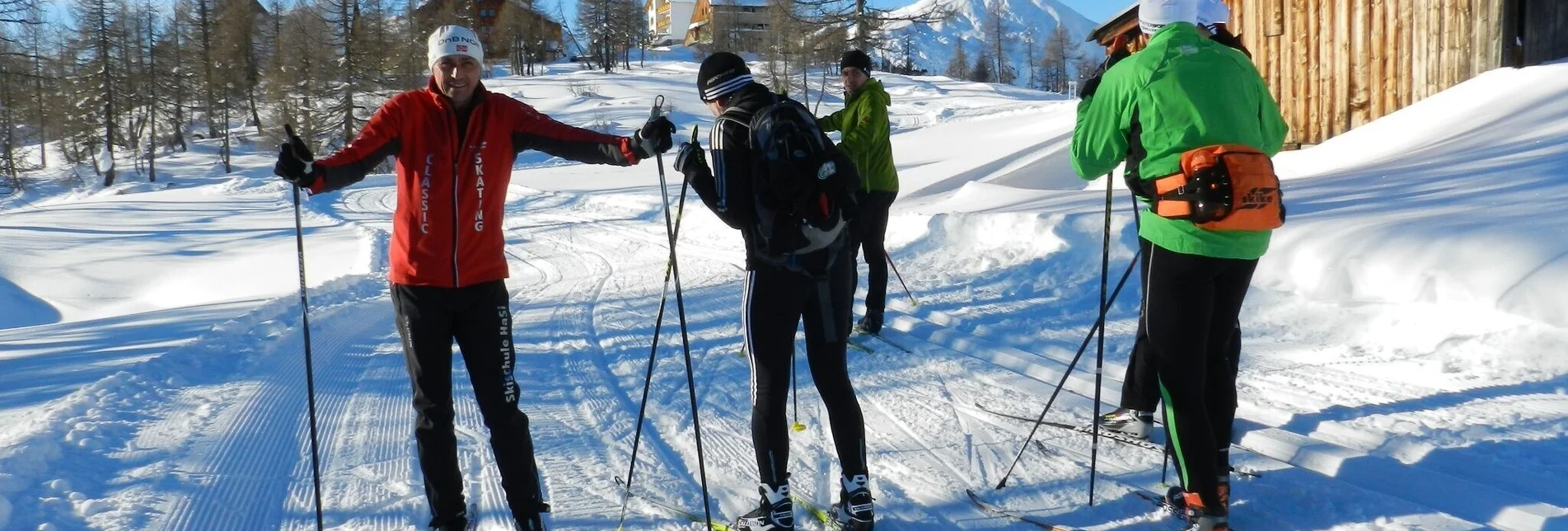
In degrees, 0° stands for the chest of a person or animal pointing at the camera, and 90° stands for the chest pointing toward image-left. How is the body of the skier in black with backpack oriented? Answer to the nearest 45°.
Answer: approximately 135°

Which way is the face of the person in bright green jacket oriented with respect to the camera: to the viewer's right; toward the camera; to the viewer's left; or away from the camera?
away from the camera

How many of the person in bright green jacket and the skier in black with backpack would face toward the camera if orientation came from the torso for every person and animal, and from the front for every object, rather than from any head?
0

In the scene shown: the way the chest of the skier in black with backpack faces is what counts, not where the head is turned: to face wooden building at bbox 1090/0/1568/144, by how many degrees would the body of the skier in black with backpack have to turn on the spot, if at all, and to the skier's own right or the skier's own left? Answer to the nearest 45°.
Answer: approximately 90° to the skier's own right

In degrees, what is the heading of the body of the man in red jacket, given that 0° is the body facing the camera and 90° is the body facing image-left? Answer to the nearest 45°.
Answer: approximately 0°

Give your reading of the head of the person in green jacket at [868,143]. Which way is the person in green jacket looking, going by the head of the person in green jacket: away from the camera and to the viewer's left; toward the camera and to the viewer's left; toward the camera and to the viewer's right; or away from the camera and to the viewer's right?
toward the camera and to the viewer's left

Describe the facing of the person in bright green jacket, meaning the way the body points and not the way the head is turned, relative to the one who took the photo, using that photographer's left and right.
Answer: facing away from the viewer and to the left of the viewer
